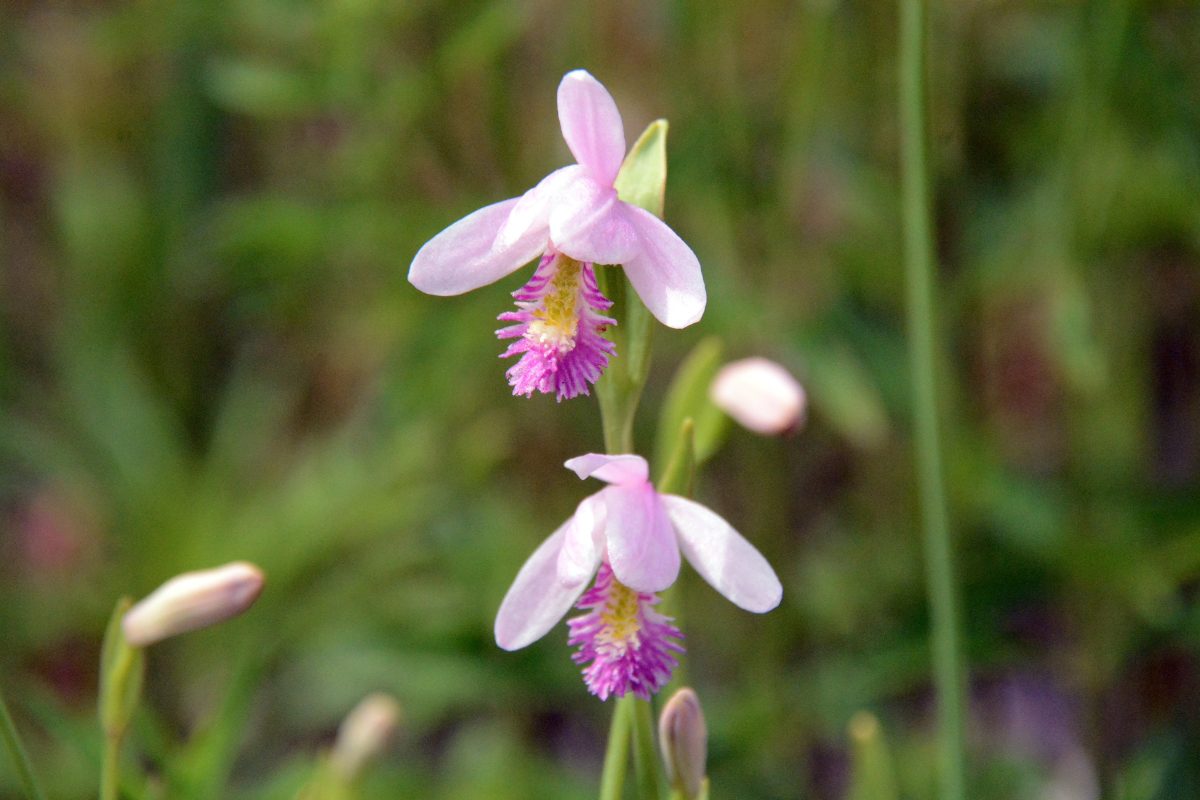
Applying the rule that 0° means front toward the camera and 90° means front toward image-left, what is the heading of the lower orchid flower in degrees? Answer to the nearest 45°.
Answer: approximately 0°
